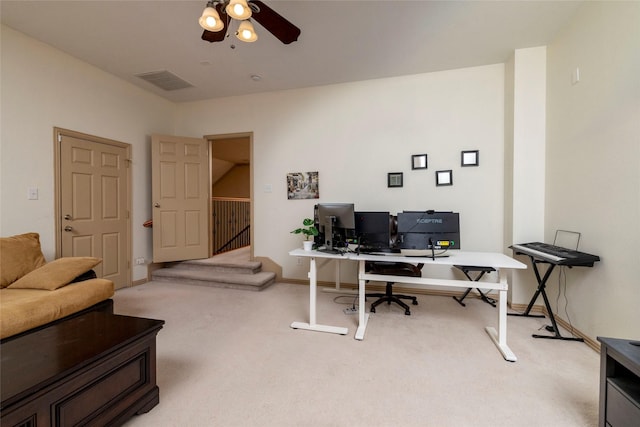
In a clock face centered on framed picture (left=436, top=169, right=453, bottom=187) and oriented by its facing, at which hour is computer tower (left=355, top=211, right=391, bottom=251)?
The computer tower is roughly at 1 o'clock from the framed picture.

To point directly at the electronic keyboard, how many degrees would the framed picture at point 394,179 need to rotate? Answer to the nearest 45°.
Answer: approximately 45° to its left

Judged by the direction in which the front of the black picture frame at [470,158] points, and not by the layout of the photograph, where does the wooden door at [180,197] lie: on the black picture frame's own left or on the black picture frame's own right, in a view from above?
on the black picture frame's own right

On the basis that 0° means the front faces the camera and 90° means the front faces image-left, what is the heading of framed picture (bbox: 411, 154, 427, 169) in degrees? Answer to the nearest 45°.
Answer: approximately 0°

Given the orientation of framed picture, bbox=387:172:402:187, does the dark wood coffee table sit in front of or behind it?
in front

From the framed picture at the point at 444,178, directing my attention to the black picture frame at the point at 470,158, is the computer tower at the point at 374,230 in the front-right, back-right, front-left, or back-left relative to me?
back-right
